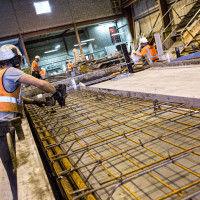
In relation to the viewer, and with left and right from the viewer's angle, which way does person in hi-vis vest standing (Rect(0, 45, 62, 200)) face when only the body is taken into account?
facing to the right of the viewer

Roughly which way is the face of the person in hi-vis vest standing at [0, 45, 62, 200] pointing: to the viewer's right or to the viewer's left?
to the viewer's right

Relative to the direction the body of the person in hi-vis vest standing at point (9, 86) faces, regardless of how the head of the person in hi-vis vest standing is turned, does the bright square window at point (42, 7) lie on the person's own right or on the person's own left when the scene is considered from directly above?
on the person's own left
